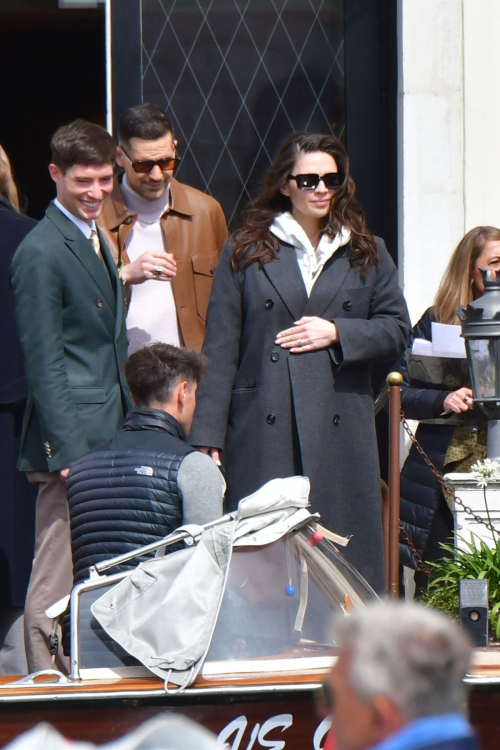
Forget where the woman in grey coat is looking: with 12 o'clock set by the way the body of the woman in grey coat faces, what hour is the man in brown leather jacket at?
The man in brown leather jacket is roughly at 4 o'clock from the woman in grey coat.

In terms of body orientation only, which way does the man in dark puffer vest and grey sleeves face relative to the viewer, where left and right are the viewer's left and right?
facing away from the viewer and to the right of the viewer

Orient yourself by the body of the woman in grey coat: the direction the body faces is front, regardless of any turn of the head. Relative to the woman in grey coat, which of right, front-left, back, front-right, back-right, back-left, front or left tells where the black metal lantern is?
left

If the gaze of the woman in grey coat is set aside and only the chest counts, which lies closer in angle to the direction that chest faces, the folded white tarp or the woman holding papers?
the folded white tarp

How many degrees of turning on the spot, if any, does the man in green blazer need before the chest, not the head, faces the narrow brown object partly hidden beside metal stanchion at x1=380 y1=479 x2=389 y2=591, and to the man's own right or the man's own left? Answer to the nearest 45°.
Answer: approximately 90° to the man's own left

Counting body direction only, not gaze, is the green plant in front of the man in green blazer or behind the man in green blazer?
in front

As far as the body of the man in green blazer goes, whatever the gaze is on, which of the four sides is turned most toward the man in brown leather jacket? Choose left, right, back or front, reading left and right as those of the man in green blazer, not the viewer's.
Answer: left

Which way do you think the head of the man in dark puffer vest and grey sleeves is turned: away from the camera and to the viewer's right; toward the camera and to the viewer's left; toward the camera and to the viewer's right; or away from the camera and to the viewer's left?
away from the camera and to the viewer's right

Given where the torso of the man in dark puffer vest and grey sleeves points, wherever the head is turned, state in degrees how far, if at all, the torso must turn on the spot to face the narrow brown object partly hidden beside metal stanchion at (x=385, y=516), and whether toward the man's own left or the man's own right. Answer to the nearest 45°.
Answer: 0° — they already face it

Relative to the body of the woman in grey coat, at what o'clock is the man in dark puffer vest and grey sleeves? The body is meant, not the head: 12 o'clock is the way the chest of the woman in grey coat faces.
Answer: The man in dark puffer vest and grey sleeves is roughly at 1 o'clock from the woman in grey coat.

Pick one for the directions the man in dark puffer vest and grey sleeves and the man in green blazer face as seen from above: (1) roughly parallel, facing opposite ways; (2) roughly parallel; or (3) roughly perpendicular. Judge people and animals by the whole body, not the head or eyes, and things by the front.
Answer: roughly perpendicular

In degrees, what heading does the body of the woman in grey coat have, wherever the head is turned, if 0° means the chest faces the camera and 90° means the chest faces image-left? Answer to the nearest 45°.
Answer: approximately 0°

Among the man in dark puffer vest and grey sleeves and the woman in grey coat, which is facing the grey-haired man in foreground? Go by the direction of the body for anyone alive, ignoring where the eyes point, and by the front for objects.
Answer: the woman in grey coat

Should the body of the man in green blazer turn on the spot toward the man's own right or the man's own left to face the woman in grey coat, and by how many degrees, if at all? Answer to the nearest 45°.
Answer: approximately 45° to the man's own left
